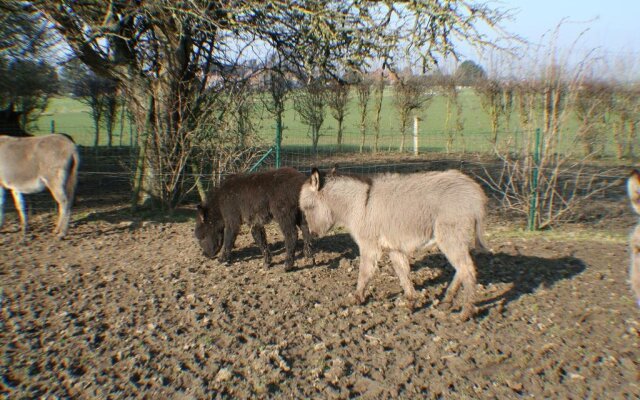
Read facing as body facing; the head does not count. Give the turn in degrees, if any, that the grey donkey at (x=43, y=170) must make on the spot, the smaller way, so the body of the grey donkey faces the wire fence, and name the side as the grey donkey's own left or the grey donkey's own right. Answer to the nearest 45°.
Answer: approximately 135° to the grey donkey's own right

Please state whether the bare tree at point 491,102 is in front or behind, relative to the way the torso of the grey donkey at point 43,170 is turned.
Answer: behind

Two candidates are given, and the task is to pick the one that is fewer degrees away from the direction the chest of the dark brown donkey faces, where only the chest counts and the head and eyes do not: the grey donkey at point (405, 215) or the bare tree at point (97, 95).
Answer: the bare tree

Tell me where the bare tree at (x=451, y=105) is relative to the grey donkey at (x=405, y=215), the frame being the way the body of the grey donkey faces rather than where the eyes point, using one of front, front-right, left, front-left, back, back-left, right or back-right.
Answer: right

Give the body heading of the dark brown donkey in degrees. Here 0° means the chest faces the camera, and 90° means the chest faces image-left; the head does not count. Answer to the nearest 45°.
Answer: approximately 90°

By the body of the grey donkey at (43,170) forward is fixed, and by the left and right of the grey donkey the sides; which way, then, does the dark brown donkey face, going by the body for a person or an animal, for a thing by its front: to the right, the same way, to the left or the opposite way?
the same way

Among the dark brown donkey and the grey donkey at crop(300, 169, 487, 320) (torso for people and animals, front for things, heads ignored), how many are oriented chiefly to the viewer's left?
2

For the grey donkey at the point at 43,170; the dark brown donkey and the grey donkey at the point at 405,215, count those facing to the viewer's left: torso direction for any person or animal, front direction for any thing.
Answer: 3

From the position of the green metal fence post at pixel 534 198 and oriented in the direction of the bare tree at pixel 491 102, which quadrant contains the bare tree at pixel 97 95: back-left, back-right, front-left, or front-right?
front-left

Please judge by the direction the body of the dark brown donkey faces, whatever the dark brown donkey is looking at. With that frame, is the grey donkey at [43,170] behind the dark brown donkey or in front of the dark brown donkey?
in front

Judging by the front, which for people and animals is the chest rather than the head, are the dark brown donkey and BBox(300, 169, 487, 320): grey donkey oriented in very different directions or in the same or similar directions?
same or similar directions

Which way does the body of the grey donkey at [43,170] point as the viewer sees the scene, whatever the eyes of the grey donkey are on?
to the viewer's left

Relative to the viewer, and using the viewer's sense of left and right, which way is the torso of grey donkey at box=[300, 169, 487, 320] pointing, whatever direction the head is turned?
facing to the left of the viewer

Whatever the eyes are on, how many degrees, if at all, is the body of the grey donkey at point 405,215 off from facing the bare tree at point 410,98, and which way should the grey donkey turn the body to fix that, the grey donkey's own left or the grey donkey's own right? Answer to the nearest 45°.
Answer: approximately 90° to the grey donkey's own right
